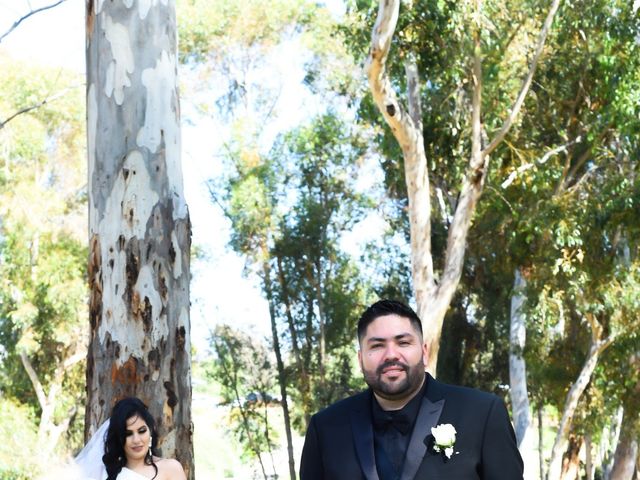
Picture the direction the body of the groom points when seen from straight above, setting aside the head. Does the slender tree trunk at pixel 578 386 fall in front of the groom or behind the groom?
behind

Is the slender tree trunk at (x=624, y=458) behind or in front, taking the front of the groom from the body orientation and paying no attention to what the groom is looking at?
behind

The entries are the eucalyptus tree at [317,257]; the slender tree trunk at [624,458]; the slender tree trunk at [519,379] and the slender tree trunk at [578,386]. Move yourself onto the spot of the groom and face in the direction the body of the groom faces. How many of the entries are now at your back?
4

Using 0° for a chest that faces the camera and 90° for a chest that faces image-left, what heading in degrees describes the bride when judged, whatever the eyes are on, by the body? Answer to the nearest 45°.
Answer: approximately 0°

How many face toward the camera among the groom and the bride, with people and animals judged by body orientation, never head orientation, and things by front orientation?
2

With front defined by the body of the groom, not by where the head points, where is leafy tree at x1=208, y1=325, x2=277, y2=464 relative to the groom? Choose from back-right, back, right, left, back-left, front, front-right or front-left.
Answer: back

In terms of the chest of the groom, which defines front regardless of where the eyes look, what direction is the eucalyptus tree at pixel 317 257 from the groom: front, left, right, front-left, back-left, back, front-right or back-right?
back

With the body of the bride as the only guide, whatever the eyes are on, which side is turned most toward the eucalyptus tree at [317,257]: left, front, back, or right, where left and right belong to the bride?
back

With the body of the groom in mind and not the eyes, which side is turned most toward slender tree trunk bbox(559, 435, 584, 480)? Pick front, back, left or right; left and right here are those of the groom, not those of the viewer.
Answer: back

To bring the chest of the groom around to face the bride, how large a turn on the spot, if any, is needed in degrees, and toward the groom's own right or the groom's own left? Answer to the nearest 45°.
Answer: approximately 135° to the groom's own right

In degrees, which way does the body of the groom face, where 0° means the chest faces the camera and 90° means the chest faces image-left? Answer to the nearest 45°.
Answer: approximately 0°
